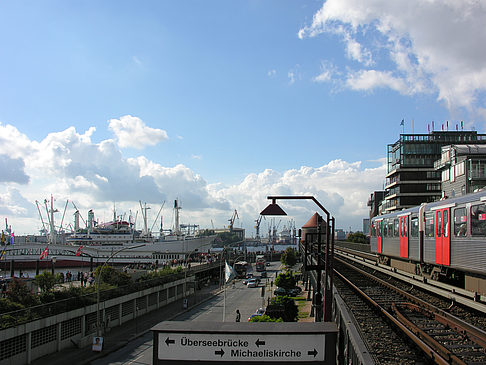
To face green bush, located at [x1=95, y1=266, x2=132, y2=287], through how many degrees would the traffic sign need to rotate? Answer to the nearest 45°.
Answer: approximately 180°

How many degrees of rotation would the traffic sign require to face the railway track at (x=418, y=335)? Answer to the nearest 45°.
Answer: approximately 135° to its left

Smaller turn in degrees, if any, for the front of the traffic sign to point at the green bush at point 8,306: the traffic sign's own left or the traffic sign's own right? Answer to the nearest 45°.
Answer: approximately 135° to the traffic sign's own right

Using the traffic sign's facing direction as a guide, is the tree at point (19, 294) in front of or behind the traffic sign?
behind

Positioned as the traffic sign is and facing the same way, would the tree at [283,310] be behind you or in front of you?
behind

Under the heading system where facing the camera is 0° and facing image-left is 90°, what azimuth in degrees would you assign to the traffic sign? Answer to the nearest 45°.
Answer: approximately 0°
